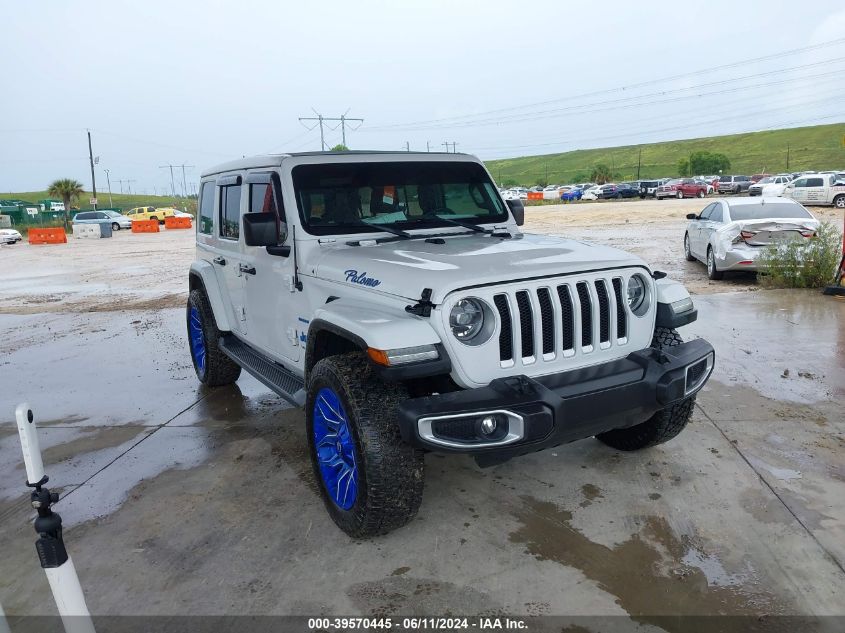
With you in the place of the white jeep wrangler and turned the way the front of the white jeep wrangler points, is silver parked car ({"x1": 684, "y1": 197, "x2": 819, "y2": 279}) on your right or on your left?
on your left

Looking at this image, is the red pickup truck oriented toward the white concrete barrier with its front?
yes

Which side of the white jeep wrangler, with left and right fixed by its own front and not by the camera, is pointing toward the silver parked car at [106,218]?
back

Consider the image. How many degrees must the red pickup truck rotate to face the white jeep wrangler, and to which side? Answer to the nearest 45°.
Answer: approximately 45° to its left

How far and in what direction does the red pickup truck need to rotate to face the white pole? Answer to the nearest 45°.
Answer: approximately 45° to its left

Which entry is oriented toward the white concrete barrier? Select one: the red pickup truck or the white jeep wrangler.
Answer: the red pickup truck

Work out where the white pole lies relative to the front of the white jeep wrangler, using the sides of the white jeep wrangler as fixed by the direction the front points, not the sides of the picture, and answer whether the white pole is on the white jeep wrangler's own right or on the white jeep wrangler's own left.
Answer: on the white jeep wrangler's own right

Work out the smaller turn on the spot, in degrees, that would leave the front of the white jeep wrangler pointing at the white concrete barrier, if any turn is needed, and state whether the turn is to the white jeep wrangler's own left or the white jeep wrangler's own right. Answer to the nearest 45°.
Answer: approximately 180°

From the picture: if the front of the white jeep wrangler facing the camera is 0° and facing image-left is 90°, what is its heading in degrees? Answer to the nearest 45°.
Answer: approximately 315°

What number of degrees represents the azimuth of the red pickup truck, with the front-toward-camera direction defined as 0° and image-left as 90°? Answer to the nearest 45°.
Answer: approximately 45°
